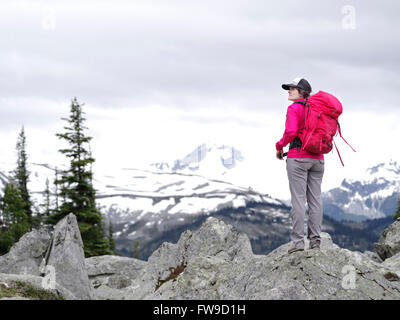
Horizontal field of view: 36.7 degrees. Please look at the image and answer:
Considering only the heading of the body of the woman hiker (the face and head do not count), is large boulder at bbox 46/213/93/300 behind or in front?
in front

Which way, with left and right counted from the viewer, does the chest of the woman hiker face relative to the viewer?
facing away from the viewer and to the left of the viewer

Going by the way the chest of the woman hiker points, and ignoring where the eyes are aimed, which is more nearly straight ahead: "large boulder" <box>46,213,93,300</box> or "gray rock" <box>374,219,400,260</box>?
the large boulder

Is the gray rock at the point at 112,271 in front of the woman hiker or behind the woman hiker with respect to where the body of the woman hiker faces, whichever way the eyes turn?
in front
